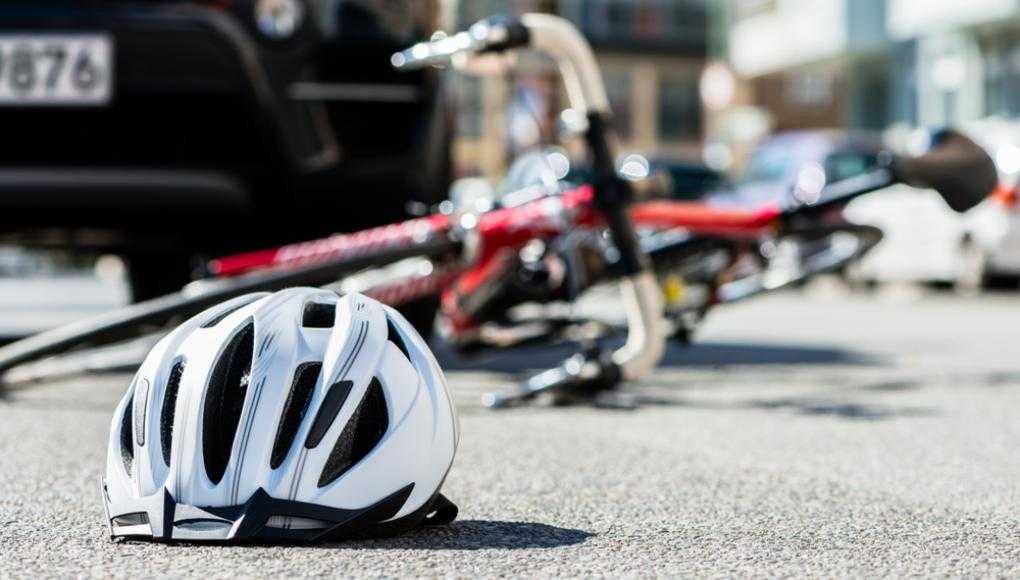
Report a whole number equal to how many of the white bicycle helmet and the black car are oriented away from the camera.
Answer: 0

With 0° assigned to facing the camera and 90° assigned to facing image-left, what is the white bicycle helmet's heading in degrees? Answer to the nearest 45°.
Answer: approximately 45°

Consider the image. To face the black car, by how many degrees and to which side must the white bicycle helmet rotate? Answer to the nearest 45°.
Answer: approximately 135° to its right

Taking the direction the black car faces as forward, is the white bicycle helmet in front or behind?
in front

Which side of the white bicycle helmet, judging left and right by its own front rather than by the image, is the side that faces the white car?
back

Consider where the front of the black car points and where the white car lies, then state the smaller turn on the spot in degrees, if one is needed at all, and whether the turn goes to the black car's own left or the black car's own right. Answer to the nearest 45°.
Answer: approximately 135° to the black car's own left

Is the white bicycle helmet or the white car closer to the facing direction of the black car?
the white bicycle helmet
